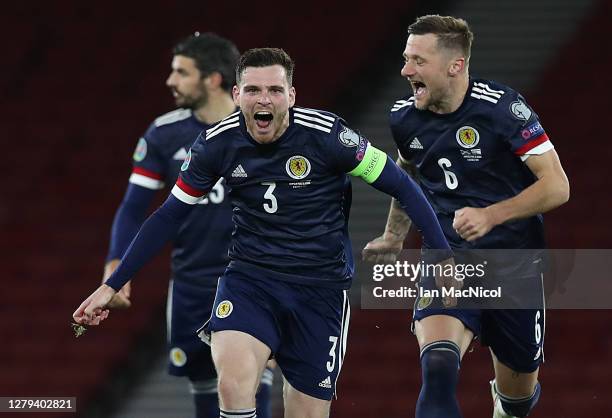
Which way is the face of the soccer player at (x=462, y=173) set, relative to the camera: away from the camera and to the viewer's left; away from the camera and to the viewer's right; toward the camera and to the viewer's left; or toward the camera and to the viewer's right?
toward the camera and to the viewer's left

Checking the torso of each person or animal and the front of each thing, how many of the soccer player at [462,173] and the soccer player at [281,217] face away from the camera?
0

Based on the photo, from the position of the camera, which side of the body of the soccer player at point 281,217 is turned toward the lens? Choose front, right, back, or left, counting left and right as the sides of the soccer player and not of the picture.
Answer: front

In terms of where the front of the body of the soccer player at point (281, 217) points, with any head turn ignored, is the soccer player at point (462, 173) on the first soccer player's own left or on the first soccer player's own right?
on the first soccer player's own left

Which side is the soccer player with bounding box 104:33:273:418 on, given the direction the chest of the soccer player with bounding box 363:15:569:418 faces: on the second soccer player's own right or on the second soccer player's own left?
on the second soccer player's own right
